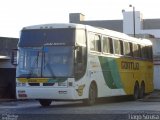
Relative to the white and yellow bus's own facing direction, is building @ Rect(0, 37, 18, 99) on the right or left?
on its right

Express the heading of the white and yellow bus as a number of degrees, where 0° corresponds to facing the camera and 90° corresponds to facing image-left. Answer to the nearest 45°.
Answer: approximately 45°
